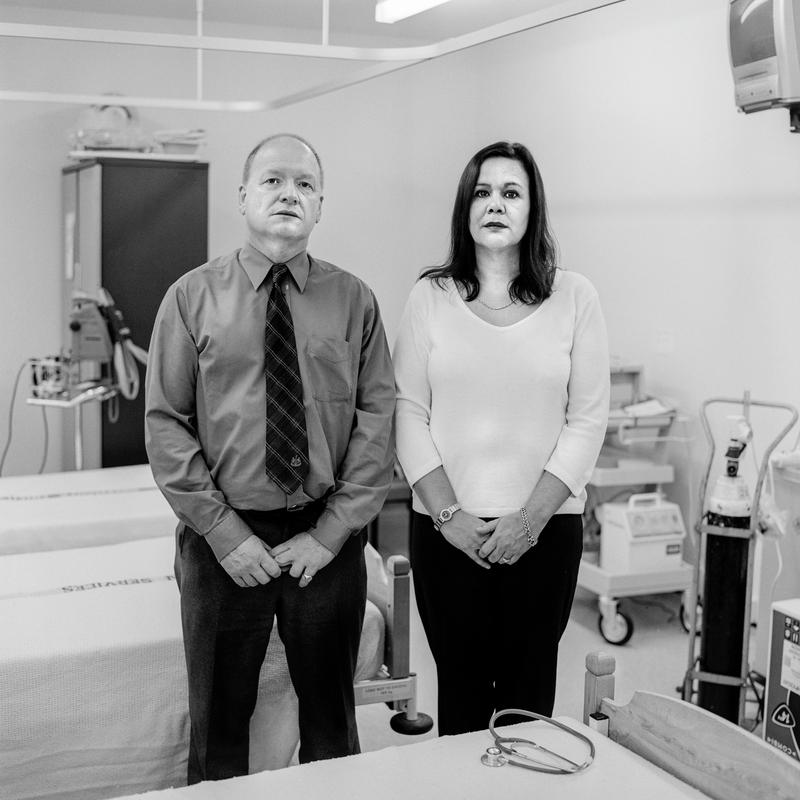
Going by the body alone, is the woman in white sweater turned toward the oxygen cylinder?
no

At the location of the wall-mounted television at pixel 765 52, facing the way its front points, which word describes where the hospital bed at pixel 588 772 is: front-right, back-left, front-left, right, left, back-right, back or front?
front-left

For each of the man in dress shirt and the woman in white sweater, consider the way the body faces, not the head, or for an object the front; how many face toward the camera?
2

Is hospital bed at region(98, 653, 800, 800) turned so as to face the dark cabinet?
no

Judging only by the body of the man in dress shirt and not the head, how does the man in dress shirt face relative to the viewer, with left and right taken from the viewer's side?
facing the viewer

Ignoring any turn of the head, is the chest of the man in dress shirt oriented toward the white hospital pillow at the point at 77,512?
no

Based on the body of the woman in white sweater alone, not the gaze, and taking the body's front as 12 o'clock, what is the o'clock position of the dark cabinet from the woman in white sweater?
The dark cabinet is roughly at 5 o'clock from the woman in white sweater.

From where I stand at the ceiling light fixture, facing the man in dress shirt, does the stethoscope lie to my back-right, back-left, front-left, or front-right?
front-left

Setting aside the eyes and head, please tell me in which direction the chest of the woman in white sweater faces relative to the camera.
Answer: toward the camera

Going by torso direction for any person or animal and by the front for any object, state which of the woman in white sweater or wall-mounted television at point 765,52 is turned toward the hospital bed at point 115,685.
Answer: the wall-mounted television

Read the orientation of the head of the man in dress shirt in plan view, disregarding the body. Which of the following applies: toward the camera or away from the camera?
toward the camera

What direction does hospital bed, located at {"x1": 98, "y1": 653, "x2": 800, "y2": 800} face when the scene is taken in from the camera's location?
facing the viewer and to the left of the viewer

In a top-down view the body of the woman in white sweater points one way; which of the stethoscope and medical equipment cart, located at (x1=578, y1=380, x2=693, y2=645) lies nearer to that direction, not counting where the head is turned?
the stethoscope

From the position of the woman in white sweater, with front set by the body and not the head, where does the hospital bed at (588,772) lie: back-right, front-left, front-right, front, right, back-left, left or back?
front

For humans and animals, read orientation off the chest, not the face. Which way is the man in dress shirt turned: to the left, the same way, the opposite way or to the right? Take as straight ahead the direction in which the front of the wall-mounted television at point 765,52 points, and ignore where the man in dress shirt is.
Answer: to the left
